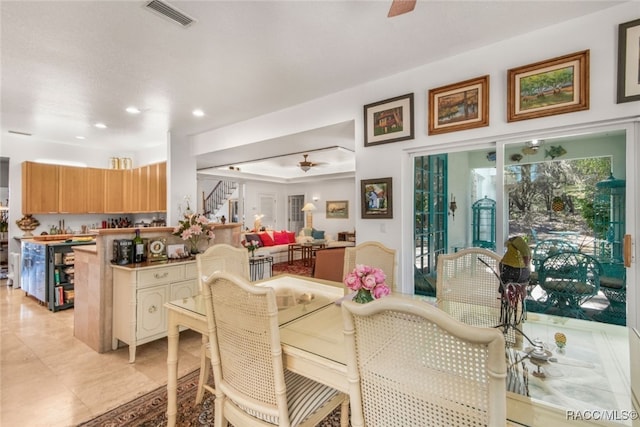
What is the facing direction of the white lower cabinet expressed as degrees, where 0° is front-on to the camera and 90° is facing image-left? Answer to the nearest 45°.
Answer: approximately 315°

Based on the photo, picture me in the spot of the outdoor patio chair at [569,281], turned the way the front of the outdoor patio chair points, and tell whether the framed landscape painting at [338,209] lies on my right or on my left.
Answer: on my left

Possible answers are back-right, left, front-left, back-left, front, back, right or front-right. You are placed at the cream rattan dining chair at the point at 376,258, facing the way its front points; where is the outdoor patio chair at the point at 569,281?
back-left

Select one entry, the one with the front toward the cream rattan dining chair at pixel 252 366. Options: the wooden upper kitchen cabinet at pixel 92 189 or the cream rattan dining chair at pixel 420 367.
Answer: the wooden upper kitchen cabinet

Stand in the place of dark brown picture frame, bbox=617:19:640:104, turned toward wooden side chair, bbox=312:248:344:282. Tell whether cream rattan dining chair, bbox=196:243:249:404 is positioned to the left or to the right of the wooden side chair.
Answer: left

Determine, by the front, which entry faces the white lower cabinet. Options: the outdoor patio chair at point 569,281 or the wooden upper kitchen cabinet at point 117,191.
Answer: the wooden upper kitchen cabinet

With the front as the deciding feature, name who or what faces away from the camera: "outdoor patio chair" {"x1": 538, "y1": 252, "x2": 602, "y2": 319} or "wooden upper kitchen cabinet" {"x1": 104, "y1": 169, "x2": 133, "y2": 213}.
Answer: the outdoor patio chair

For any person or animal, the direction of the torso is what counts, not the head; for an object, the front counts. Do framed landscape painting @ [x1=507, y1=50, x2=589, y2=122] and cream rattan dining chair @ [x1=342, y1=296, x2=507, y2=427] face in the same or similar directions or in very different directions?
very different directions

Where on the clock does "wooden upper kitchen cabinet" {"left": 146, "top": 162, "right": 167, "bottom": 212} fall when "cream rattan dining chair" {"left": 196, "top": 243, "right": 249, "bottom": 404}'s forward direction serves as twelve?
The wooden upper kitchen cabinet is roughly at 7 o'clock from the cream rattan dining chair.

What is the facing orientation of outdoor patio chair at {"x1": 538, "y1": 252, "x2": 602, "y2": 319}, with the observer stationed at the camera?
facing away from the viewer

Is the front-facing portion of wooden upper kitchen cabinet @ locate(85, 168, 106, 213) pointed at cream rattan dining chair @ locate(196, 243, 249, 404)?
yes
